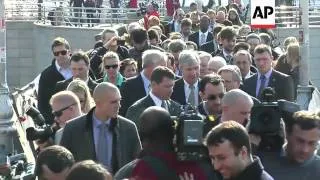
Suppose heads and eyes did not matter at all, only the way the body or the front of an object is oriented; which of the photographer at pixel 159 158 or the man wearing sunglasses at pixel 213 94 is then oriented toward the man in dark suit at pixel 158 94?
the photographer

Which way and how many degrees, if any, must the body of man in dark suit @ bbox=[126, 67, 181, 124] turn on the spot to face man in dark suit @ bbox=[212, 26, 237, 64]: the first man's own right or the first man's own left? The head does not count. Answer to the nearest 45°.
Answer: approximately 135° to the first man's own left

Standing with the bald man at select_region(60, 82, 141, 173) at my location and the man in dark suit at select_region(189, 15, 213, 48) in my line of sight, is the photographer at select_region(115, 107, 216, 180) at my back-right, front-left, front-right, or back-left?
back-right

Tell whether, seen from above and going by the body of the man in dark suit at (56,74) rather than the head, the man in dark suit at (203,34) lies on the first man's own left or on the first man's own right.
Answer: on the first man's own left

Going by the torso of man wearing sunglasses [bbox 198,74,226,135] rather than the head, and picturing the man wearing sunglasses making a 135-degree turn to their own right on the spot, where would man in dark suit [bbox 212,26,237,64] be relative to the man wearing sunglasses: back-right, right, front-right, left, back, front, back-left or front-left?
right

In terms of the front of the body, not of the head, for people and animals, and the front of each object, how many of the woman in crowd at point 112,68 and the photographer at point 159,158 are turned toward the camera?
1

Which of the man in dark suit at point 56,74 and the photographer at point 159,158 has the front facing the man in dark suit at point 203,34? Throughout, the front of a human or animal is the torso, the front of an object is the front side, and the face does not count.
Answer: the photographer
